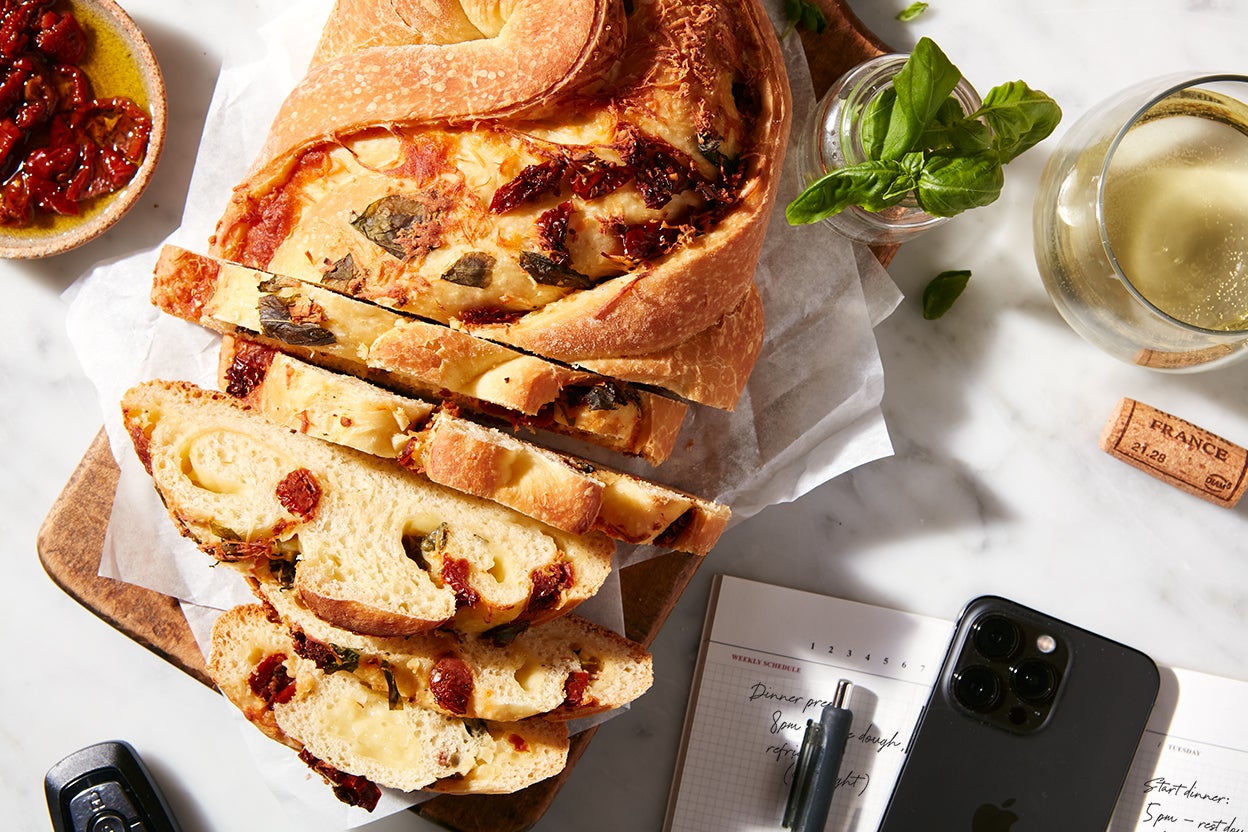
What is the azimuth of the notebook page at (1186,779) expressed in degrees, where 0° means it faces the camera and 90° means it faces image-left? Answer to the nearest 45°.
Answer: approximately 0°
